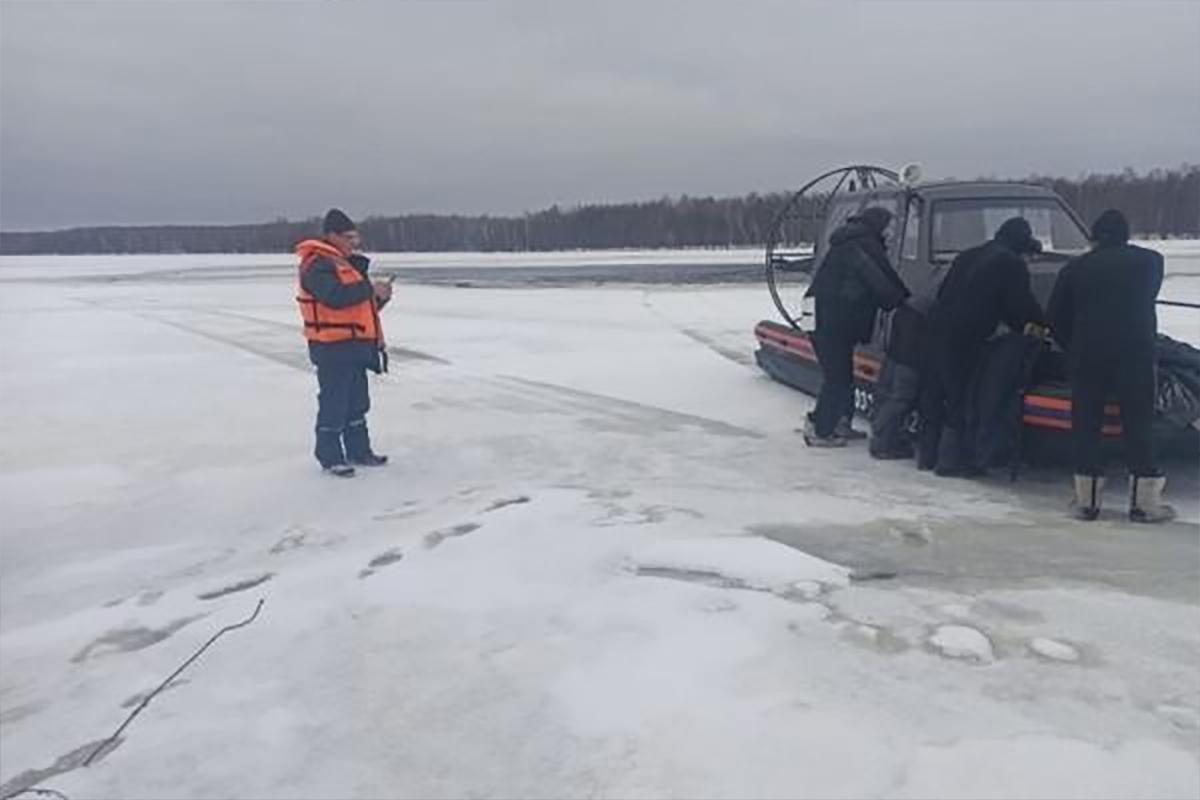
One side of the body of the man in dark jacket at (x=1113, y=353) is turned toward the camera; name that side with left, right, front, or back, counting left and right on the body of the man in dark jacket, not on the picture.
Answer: back

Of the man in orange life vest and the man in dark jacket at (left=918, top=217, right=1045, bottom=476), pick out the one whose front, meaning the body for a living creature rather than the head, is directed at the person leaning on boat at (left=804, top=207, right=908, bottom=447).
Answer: the man in orange life vest

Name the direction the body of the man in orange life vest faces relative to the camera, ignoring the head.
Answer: to the viewer's right

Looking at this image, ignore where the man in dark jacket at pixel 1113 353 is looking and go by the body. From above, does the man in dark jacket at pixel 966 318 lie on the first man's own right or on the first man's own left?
on the first man's own left

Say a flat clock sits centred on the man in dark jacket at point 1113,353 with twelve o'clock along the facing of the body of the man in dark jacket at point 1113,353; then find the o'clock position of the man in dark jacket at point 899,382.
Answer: the man in dark jacket at point 899,382 is roughly at 10 o'clock from the man in dark jacket at point 1113,353.

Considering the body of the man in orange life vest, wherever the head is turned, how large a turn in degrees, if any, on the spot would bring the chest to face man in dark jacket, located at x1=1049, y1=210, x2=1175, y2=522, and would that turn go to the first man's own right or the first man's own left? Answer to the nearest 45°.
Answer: approximately 45° to the first man's own right

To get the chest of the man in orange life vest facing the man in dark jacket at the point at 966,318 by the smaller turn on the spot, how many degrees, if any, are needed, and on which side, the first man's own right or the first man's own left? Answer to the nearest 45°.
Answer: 0° — they already face them

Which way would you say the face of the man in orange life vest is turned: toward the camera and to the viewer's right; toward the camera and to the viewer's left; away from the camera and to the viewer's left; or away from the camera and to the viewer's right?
toward the camera and to the viewer's right
